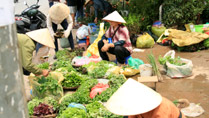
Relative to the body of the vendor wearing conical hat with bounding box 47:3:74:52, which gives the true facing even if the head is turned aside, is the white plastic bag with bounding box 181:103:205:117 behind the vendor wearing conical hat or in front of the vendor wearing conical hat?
in front

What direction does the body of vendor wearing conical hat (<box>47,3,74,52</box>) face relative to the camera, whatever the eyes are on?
toward the camera

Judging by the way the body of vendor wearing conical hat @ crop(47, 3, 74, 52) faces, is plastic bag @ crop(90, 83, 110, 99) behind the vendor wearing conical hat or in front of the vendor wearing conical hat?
in front

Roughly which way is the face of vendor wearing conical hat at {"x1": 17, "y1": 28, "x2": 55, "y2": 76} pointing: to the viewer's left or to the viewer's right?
to the viewer's right

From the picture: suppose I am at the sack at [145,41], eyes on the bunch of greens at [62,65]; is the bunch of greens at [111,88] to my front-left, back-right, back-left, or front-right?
front-left

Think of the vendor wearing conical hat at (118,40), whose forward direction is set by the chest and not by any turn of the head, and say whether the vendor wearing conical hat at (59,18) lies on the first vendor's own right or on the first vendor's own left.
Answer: on the first vendor's own right

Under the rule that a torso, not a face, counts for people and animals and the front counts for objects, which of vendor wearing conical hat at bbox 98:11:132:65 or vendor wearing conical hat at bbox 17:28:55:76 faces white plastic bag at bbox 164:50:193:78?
vendor wearing conical hat at bbox 17:28:55:76

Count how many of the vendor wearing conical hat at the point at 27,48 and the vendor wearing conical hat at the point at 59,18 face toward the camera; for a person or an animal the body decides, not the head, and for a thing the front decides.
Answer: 1

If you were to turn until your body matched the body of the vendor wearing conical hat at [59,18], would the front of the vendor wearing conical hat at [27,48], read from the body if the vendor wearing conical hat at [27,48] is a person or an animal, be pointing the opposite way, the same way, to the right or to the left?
to the left

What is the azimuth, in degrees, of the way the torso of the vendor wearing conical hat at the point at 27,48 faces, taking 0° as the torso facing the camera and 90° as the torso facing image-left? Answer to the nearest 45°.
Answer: approximately 270°

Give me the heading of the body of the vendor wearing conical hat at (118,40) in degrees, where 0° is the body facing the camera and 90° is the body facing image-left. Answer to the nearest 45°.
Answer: approximately 45°

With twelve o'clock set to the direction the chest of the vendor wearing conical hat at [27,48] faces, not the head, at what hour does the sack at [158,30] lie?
The sack is roughly at 11 o'clock from the vendor wearing conical hat.

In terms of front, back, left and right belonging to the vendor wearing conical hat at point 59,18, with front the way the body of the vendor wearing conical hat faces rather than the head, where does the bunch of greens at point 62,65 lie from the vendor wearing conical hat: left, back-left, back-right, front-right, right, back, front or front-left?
front

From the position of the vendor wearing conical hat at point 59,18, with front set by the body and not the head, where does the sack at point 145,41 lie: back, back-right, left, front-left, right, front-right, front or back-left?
left

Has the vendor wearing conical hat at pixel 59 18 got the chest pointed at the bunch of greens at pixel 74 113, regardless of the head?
yes

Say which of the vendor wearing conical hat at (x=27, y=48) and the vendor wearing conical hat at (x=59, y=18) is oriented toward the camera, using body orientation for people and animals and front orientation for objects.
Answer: the vendor wearing conical hat at (x=59, y=18)

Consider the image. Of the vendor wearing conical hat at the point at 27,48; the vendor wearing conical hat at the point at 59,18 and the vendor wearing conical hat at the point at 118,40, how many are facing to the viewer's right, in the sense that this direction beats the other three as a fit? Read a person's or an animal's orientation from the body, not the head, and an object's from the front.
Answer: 1

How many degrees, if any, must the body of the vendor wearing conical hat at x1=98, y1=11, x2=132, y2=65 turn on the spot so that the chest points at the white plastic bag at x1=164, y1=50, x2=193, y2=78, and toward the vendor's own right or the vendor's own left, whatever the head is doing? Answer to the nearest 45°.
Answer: approximately 90° to the vendor's own left
